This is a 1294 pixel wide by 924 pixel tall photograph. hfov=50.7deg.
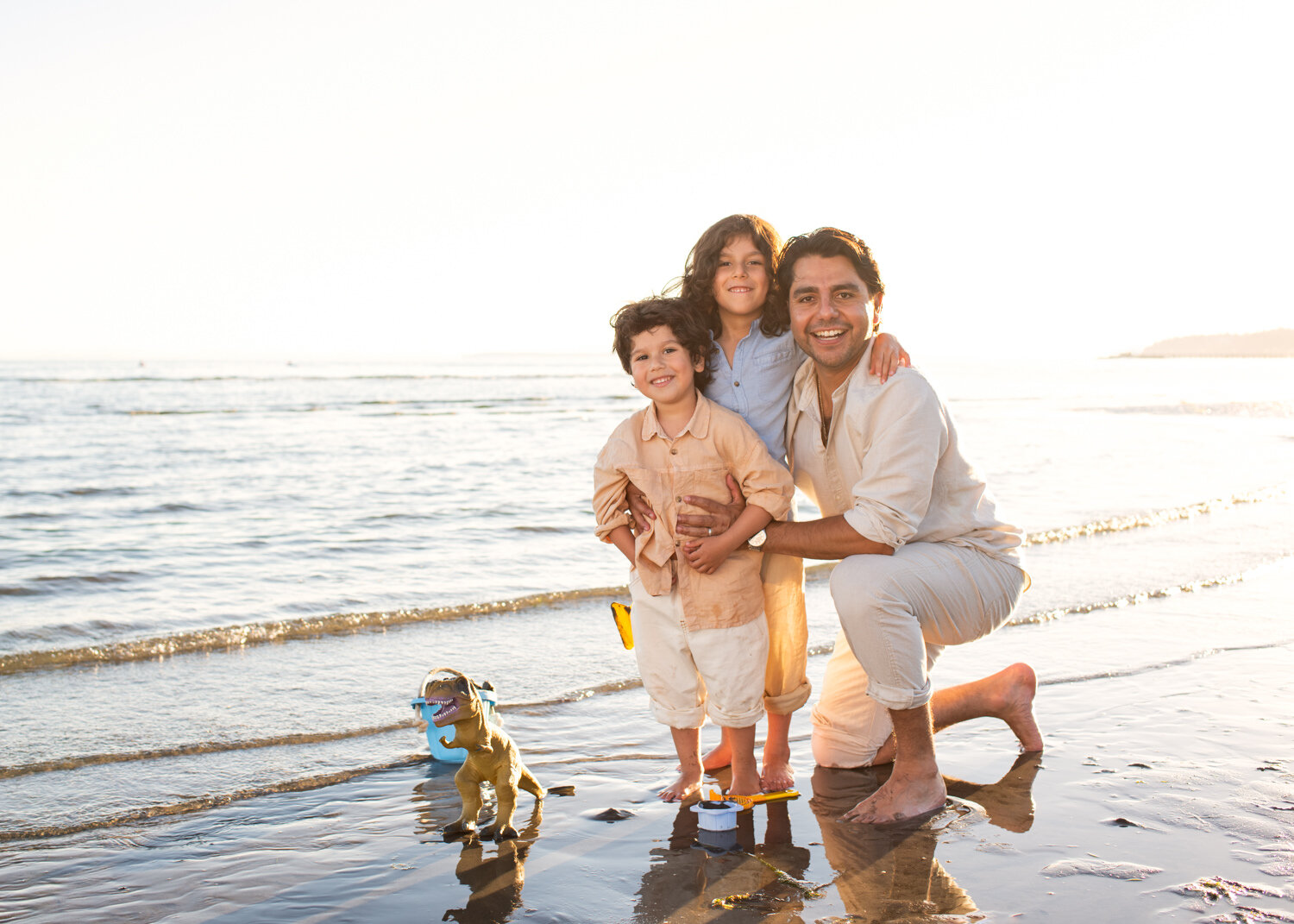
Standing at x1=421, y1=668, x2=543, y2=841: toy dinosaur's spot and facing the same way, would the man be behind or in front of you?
behind

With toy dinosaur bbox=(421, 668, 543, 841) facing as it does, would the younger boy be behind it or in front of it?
behind

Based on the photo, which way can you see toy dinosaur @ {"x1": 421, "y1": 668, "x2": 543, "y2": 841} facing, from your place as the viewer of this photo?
facing the viewer and to the left of the viewer

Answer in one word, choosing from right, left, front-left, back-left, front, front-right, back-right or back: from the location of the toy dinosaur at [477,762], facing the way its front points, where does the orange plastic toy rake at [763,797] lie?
back-left

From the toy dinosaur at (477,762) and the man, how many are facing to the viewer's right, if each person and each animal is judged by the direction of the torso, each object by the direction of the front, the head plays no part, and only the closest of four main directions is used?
0

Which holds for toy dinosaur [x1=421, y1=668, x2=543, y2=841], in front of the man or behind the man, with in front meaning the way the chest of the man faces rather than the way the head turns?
in front
